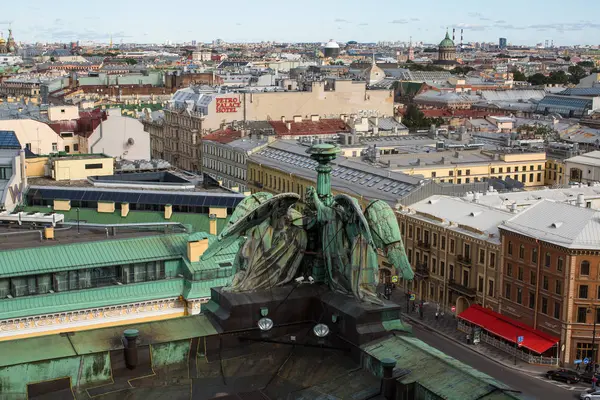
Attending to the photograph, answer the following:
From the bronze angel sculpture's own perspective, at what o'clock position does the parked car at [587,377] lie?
The parked car is roughly at 1 o'clock from the bronze angel sculpture.

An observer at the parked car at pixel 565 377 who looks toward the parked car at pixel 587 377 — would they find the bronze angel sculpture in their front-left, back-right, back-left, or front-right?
back-right

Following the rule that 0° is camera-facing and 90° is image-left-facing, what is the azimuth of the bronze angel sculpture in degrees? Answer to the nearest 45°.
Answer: approximately 180°

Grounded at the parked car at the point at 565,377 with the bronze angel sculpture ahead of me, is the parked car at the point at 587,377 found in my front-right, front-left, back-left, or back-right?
back-left

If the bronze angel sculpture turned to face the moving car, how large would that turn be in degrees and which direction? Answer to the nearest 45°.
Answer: approximately 45° to its right

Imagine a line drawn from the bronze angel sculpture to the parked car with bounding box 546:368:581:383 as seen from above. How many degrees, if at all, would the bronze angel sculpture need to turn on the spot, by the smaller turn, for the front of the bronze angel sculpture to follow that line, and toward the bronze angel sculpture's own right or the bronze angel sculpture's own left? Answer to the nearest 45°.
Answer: approximately 45° to the bronze angel sculpture's own right
